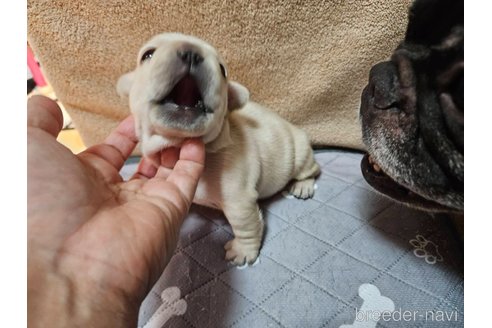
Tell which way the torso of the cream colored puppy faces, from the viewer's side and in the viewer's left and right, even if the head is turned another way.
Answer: facing the viewer and to the left of the viewer

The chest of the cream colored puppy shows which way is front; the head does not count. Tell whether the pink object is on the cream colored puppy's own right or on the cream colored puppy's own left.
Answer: on the cream colored puppy's own right
